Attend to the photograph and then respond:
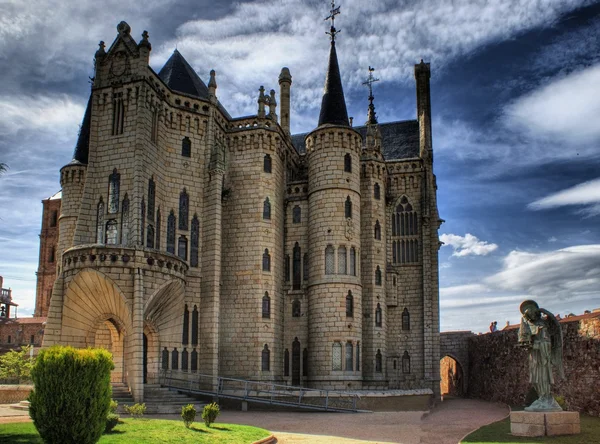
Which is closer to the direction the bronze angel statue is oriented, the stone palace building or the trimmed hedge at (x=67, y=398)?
the trimmed hedge

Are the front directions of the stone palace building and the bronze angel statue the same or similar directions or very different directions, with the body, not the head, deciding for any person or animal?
same or similar directions

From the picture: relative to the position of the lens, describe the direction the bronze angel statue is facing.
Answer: facing the viewer and to the left of the viewer

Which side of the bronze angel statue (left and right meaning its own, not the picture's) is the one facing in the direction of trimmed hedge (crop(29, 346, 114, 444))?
front

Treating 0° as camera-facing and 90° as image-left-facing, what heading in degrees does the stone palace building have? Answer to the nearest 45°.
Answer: approximately 45°

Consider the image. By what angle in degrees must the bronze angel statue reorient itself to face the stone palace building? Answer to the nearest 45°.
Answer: approximately 90° to its right

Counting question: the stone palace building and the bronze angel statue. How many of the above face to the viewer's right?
0

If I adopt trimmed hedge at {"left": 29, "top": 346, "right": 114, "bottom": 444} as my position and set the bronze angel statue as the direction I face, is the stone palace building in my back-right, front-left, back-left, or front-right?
front-left

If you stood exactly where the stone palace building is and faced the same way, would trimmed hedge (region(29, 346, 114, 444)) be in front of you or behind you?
in front

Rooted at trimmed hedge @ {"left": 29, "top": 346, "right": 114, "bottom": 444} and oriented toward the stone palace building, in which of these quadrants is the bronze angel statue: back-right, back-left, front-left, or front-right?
front-right

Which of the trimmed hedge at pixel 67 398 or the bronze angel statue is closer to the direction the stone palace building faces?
the trimmed hedge

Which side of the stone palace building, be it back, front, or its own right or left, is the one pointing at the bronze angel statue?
left
